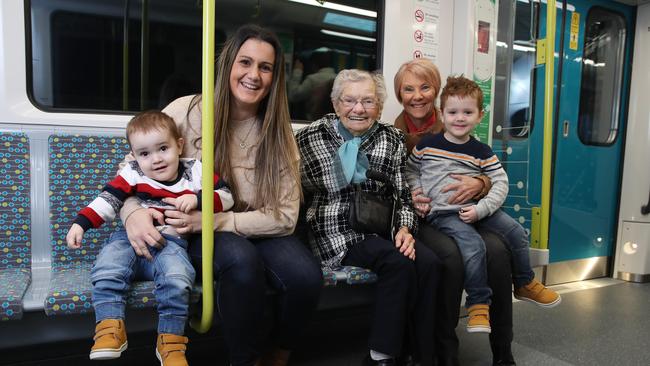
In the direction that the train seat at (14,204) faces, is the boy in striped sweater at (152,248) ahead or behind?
ahead

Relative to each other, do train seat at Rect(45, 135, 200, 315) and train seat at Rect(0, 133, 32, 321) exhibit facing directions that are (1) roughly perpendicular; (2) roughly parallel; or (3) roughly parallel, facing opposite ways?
roughly parallel

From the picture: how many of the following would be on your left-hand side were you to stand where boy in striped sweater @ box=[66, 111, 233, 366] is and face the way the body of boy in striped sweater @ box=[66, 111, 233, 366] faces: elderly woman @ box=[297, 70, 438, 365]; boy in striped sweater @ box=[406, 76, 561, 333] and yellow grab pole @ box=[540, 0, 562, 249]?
3

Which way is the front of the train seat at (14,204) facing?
toward the camera

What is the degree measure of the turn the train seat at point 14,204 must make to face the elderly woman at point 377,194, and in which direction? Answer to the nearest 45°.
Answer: approximately 45° to its left

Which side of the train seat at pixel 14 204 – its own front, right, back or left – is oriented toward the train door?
left

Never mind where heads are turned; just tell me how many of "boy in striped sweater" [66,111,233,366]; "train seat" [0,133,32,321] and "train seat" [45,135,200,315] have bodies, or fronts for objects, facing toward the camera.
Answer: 3

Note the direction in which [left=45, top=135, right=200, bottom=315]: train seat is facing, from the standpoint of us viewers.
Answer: facing the viewer

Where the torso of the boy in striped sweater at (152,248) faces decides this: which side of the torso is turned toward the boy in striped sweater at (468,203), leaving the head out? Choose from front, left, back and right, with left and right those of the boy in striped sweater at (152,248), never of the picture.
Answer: left

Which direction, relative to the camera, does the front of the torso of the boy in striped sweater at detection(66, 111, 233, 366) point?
toward the camera

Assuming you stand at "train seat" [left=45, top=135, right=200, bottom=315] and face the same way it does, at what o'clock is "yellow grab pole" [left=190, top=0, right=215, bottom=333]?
The yellow grab pole is roughly at 11 o'clock from the train seat.

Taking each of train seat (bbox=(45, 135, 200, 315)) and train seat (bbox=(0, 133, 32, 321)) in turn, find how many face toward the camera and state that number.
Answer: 2
